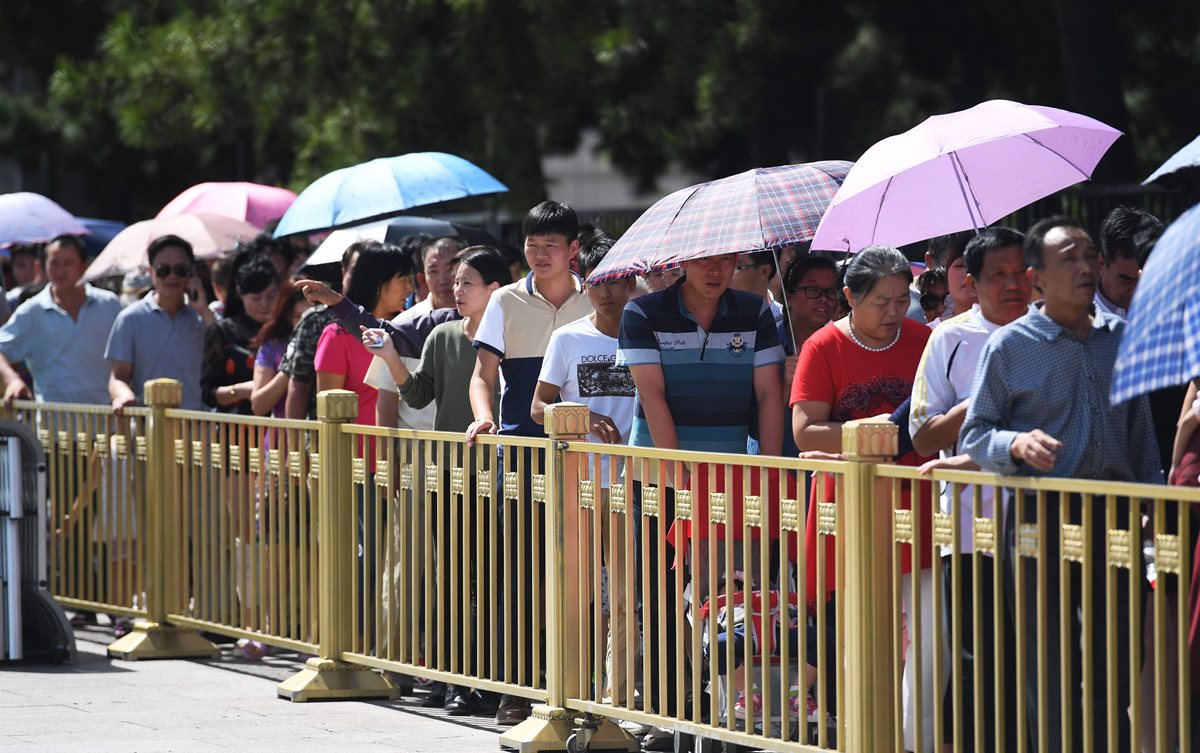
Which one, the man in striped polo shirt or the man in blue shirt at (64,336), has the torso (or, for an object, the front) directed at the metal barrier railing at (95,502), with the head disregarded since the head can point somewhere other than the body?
the man in blue shirt

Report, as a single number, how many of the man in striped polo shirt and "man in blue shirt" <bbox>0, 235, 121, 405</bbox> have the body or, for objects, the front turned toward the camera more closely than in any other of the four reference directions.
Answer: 2

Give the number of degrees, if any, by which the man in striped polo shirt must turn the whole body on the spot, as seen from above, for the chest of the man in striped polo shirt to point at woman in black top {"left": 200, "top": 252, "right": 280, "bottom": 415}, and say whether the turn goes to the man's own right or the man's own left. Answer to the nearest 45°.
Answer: approximately 135° to the man's own right

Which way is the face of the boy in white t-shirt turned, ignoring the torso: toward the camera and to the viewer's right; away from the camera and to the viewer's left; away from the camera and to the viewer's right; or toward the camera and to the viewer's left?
toward the camera and to the viewer's left

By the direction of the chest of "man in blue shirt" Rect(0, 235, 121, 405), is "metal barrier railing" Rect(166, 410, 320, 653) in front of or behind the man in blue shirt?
in front

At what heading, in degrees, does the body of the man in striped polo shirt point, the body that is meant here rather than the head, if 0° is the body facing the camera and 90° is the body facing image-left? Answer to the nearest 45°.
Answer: approximately 0°

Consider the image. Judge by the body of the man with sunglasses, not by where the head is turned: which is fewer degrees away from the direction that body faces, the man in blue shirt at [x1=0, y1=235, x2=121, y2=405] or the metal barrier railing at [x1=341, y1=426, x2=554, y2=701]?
the metal barrier railing
